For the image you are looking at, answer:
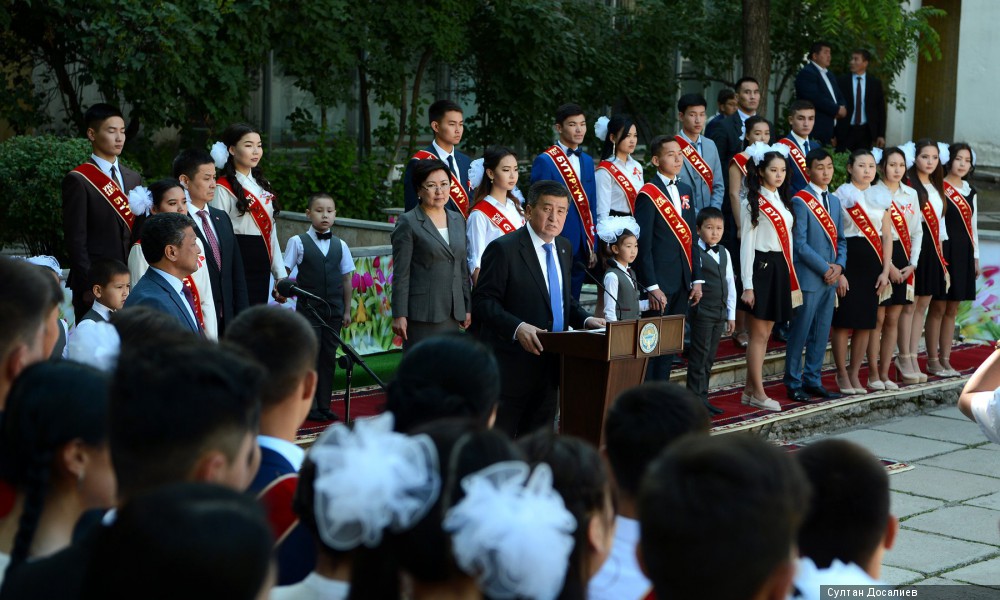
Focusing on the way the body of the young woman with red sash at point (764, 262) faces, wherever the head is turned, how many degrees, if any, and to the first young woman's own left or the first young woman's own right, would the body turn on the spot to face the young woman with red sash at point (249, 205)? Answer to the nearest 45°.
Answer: approximately 90° to the first young woman's own right

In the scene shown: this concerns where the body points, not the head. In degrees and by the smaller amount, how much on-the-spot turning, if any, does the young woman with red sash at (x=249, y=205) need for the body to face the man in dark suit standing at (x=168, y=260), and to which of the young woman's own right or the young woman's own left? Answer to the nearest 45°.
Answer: approximately 45° to the young woman's own right

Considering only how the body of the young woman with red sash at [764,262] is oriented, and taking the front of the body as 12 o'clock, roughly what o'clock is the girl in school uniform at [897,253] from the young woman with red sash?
The girl in school uniform is roughly at 9 o'clock from the young woman with red sash.

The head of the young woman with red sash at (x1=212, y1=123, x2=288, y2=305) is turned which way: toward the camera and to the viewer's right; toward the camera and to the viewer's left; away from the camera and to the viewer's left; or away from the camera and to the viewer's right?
toward the camera and to the viewer's right

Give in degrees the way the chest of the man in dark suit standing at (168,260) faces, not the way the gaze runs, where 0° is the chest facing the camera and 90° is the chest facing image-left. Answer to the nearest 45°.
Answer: approximately 270°

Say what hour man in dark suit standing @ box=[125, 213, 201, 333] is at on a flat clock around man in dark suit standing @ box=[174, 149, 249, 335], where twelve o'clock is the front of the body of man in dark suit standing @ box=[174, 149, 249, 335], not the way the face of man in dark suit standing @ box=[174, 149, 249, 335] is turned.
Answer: man in dark suit standing @ box=[125, 213, 201, 333] is roughly at 2 o'clock from man in dark suit standing @ box=[174, 149, 249, 335].

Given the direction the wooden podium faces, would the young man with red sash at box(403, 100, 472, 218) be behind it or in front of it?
behind

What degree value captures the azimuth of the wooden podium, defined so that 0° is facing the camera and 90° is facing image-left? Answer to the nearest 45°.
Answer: approximately 315°

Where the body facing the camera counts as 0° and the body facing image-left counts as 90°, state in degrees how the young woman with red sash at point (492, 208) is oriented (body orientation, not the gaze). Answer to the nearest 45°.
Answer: approximately 315°

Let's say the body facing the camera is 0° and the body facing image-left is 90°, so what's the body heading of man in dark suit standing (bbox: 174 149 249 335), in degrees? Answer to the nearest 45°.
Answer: approximately 315°

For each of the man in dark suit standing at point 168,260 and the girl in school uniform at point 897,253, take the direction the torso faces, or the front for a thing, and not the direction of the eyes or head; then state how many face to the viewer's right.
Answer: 1

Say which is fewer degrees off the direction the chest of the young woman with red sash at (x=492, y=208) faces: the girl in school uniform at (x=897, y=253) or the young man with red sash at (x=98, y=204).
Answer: the girl in school uniform
